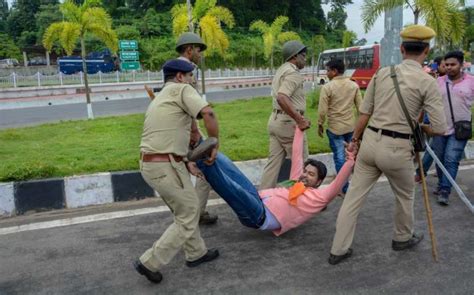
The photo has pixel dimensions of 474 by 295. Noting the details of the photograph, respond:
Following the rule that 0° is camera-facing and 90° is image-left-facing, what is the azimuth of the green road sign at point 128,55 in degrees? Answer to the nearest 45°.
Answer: approximately 0°

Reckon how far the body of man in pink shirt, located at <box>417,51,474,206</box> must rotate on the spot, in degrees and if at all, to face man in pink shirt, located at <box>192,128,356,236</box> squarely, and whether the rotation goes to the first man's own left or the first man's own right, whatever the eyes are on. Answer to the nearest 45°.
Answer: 0° — they already face them

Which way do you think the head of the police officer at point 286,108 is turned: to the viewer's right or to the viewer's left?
to the viewer's right

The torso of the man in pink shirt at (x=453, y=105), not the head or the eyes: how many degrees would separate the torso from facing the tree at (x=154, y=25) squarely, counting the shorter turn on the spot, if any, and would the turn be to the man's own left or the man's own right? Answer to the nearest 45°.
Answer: approximately 90° to the man's own right
